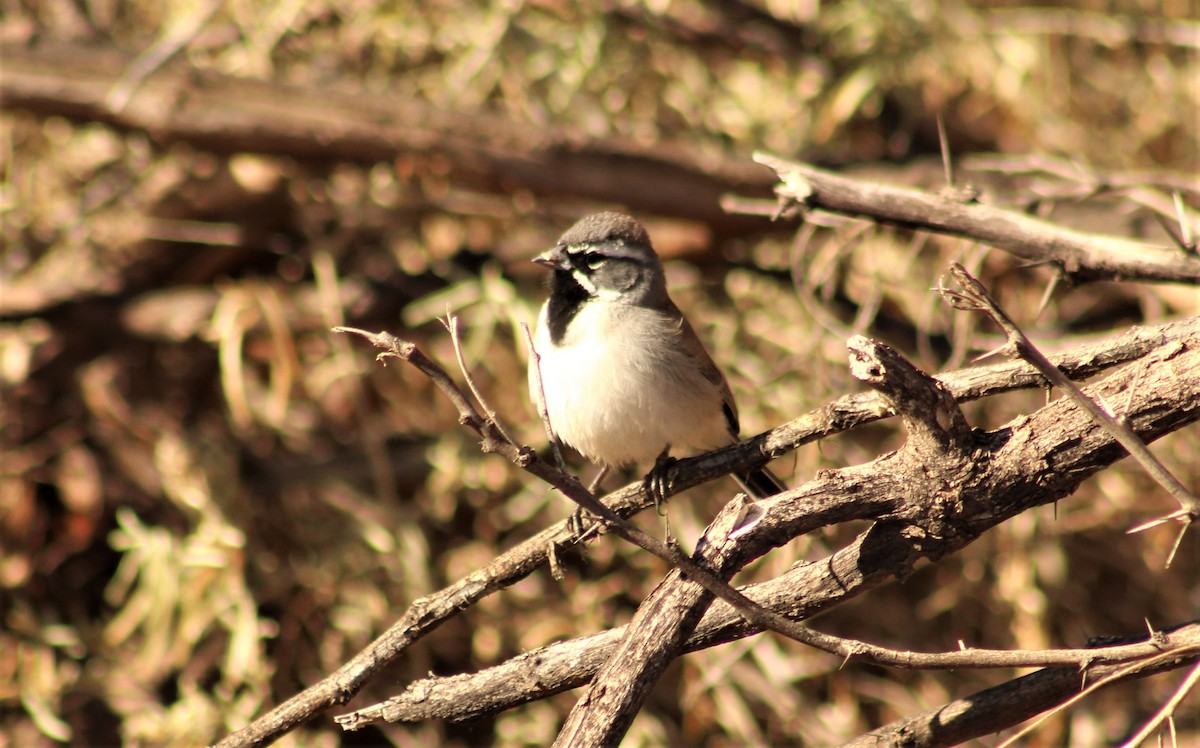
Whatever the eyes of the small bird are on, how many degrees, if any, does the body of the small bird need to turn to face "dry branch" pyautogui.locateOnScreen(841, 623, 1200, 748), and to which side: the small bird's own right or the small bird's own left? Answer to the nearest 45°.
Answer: approximately 90° to the small bird's own left

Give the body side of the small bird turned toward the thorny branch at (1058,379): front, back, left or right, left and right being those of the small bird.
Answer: left

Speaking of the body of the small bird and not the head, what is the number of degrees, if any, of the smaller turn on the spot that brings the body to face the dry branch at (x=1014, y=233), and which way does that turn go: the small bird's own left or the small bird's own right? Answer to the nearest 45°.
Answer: approximately 135° to the small bird's own left

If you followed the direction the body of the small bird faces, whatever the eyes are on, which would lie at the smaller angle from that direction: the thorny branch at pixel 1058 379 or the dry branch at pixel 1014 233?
the thorny branch

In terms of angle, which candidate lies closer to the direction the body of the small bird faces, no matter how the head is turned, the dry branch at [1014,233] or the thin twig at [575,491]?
the thin twig

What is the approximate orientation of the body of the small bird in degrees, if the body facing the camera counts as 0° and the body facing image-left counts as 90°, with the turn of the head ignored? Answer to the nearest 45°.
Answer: approximately 45°

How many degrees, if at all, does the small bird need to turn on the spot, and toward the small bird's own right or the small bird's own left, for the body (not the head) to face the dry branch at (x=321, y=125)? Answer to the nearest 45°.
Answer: approximately 90° to the small bird's own right

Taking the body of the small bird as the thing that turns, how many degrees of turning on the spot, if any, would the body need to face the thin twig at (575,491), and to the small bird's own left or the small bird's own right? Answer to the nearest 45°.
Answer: approximately 45° to the small bird's own left

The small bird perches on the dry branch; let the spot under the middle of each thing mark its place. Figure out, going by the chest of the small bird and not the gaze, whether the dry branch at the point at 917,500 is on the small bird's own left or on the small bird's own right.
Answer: on the small bird's own left

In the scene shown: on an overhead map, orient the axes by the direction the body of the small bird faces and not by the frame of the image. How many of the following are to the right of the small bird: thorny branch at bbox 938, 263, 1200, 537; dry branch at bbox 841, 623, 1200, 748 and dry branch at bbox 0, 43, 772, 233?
1
